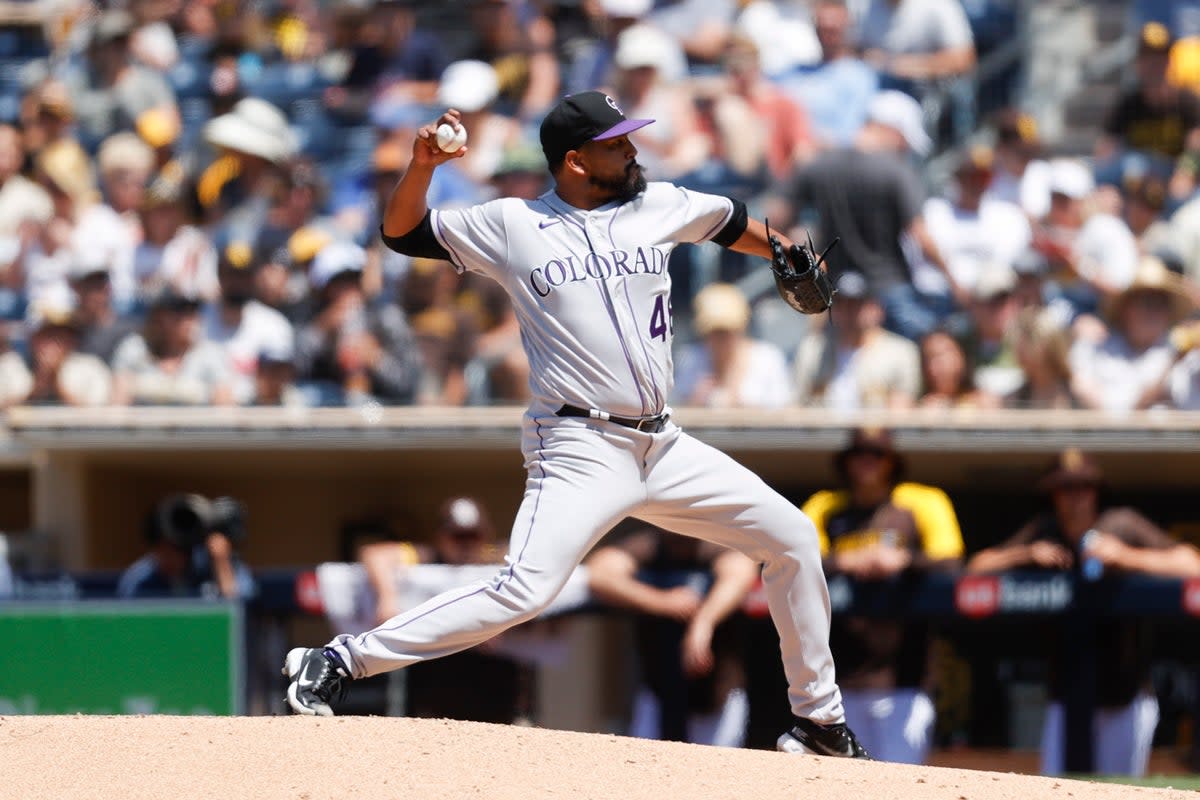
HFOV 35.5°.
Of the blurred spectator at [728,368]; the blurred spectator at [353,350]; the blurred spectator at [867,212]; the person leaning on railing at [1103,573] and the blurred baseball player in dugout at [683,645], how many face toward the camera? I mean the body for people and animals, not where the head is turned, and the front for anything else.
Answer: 4

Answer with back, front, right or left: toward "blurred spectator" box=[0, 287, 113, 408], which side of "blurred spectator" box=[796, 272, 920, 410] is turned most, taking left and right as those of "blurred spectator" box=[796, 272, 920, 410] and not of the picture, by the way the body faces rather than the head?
right

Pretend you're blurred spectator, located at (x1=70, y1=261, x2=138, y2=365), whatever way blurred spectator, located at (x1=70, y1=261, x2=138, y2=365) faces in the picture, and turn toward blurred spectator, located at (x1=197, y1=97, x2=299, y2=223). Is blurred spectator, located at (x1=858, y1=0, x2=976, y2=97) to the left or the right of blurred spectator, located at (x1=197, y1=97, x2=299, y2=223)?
right

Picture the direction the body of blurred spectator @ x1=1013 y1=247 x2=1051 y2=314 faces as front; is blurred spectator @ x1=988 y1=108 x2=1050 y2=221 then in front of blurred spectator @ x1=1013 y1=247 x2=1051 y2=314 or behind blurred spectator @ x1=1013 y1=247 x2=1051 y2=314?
behind
